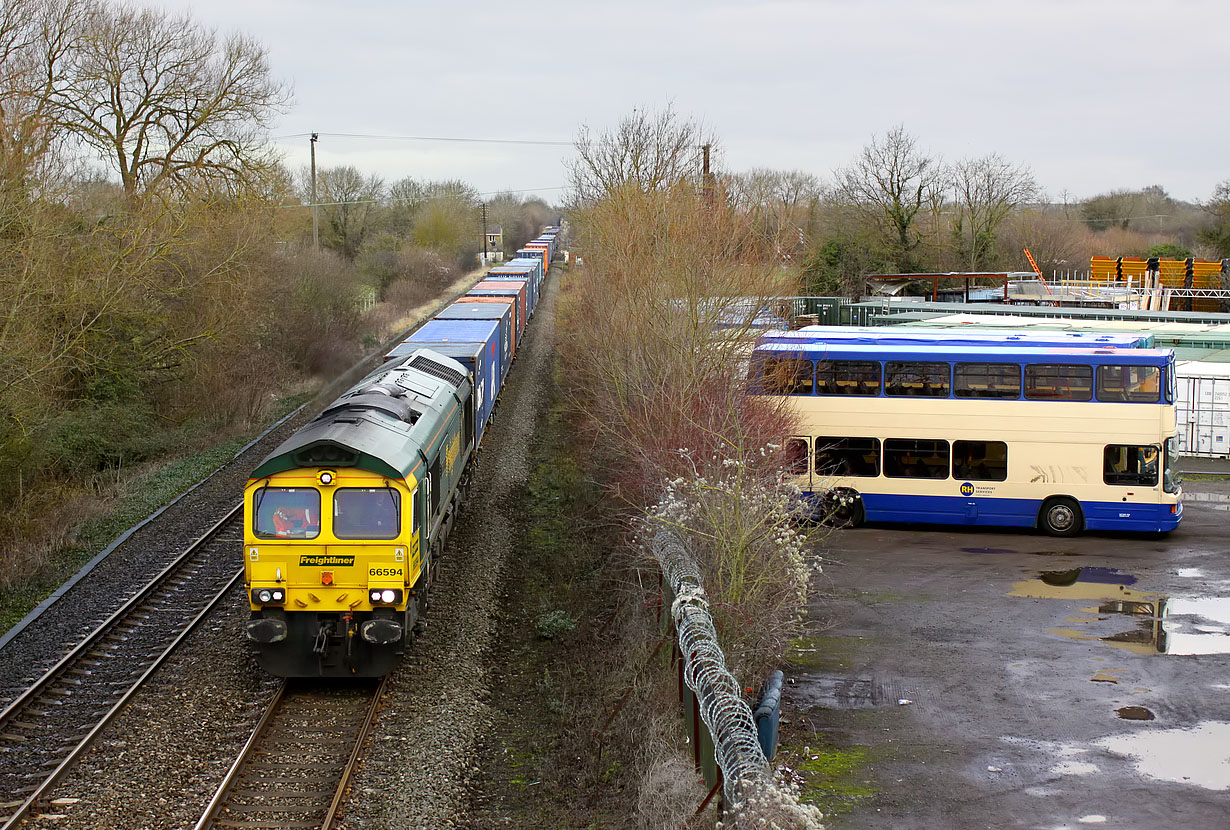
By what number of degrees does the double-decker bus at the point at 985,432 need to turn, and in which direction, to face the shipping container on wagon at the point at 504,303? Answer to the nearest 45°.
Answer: approximately 135° to its left

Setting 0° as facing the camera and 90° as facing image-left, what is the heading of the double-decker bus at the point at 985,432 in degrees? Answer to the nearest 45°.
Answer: approximately 270°

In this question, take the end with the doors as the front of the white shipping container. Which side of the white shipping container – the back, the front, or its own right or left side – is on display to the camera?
front

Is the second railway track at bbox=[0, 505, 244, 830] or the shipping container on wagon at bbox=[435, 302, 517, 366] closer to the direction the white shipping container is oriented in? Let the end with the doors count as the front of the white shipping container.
the second railway track

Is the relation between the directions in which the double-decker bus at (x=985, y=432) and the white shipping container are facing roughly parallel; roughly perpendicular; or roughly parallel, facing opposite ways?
roughly perpendicular

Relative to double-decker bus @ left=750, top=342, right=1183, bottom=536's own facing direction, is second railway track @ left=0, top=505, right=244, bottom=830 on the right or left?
on its right

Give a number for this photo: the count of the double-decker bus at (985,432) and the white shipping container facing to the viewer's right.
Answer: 1

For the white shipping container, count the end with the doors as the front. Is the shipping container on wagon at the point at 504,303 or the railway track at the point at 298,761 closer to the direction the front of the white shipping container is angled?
the railway track

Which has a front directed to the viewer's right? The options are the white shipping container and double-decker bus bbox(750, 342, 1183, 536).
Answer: the double-decker bus

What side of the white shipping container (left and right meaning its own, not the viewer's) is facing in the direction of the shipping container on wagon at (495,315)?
right

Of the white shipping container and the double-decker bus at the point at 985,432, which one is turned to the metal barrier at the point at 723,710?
the white shipping container
